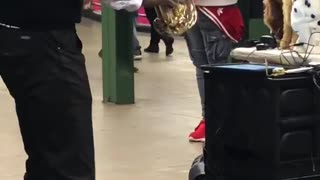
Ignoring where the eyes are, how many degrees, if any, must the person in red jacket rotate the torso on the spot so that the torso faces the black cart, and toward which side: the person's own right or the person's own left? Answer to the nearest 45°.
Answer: approximately 90° to the person's own left

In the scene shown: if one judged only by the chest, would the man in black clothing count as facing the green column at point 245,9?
no

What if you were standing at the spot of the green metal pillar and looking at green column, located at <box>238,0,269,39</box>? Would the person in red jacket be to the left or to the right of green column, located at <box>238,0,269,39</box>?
right

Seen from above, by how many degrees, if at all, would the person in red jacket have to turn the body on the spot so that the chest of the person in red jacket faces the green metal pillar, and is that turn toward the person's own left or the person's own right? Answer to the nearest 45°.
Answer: approximately 45° to the person's own right

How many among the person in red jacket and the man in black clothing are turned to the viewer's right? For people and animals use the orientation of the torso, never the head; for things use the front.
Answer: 1

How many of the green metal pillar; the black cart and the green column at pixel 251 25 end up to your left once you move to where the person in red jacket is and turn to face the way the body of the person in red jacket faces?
1

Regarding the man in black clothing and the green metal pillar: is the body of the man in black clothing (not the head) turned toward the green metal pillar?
no

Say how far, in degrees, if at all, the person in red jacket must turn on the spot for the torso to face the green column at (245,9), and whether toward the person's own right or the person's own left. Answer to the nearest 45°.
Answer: approximately 90° to the person's own right

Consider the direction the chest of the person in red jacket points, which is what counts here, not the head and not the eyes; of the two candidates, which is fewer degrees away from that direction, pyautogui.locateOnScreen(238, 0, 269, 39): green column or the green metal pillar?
the green metal pillar

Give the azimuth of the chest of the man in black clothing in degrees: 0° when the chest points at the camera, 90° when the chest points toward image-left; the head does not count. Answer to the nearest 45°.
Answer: approximately 270°

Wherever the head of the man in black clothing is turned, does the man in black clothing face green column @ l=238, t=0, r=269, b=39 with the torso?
no

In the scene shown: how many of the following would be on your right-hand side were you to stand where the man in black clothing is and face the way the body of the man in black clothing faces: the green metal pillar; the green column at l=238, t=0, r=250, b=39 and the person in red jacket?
0

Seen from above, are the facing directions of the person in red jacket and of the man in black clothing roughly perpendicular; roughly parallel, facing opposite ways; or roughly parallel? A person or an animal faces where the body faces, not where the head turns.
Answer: roughly parallel, facing opposite ways

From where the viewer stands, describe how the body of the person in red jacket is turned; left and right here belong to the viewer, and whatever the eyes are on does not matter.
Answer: facing to the left of the viewer
